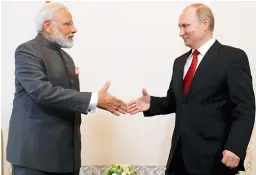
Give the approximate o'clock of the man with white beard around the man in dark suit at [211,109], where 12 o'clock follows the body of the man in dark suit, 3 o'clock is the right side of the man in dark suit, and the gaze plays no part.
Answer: The man with white beard is roughly at 1 o'clock from the man in dark suit.

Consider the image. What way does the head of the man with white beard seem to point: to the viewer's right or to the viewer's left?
to the viewer's right

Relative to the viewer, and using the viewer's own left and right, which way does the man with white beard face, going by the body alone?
facing to the right of the viewer

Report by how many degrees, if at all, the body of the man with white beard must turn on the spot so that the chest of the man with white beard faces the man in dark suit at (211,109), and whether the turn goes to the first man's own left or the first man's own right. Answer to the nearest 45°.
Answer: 0° — they already face them

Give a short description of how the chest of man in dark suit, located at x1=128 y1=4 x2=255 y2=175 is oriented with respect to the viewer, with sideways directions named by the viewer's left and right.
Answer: facing the viewer and to the left of the viewer

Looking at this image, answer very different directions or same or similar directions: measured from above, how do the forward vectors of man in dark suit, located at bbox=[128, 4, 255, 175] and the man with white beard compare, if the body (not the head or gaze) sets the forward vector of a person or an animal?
very different directions

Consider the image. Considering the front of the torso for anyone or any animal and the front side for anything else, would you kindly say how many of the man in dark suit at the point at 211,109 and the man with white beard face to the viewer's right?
1

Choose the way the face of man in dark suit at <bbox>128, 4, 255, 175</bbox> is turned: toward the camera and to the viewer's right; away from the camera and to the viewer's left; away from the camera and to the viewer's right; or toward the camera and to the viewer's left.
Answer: toward the camera and to the viewer's left
